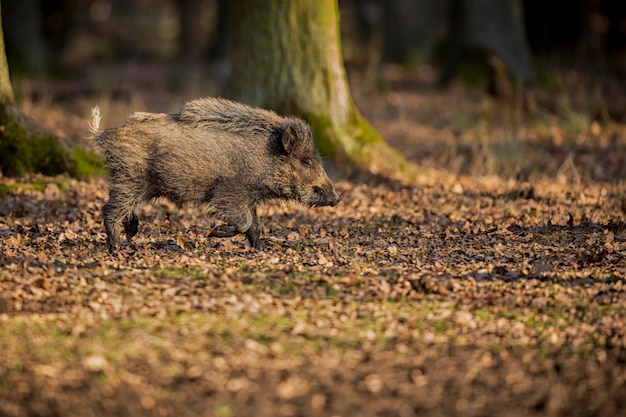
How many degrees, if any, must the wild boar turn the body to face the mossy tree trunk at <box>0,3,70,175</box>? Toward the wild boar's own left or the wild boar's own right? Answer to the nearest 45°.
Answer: approximately 135° to the wild boar's own left

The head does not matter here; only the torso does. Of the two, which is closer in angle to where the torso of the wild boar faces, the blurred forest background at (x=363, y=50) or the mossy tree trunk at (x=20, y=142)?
the blurred forest background

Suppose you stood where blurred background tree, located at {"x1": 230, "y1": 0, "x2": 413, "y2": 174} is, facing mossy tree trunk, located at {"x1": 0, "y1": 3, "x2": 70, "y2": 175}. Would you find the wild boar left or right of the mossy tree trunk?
left

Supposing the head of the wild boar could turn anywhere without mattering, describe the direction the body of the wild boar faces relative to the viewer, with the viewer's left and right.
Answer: facing to the right of the viewer

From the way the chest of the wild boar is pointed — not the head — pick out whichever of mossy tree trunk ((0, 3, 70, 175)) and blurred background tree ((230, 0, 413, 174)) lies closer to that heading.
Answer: the blurred background tree

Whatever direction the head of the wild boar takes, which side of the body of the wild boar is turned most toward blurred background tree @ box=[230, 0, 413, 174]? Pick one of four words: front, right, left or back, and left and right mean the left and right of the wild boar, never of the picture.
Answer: left
